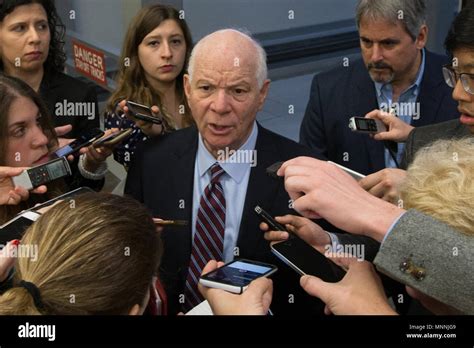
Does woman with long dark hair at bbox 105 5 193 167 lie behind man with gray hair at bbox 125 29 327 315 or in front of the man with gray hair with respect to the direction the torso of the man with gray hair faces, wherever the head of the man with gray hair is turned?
behind

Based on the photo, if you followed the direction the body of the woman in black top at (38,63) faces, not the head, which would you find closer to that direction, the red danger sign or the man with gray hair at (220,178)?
the man with gray hair

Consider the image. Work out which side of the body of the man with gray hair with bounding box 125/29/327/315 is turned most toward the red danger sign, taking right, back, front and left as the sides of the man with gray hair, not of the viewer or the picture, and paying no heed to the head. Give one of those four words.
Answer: back

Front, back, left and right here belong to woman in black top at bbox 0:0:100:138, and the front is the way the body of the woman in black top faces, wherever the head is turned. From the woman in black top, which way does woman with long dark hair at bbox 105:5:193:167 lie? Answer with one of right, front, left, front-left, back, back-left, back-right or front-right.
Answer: left

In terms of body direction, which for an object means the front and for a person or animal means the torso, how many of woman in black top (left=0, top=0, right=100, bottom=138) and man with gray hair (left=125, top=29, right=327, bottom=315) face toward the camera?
2

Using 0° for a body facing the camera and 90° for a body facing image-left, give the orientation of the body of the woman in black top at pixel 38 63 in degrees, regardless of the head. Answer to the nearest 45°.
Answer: approximately 0°

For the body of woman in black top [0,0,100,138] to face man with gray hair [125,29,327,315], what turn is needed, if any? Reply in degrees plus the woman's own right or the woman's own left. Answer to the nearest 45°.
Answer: approximately 45° to the woman's own left

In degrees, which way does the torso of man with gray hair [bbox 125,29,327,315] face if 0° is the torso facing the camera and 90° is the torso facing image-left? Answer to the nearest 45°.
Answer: approximately 0°

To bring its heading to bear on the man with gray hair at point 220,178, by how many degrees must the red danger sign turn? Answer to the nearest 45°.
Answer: approximately 45° to its left
